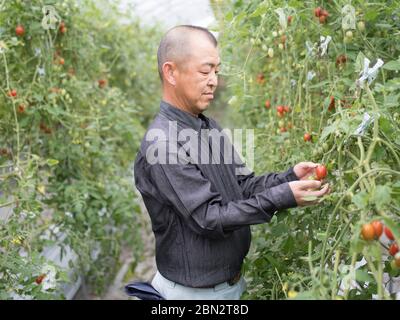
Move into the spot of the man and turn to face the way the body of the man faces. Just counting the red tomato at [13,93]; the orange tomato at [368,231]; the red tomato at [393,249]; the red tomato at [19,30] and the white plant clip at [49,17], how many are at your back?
3

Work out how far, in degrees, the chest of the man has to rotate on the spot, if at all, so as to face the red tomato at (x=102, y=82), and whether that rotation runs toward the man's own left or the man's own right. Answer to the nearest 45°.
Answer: approximately 135° to the man's own left

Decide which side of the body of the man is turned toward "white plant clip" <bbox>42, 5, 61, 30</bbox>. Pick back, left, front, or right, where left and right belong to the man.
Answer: back

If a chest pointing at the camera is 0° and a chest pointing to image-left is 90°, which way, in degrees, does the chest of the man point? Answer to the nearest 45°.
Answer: approximately 315°

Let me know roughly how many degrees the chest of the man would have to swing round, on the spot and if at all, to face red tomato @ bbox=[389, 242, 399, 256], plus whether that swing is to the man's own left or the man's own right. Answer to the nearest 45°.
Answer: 0° — they already face it

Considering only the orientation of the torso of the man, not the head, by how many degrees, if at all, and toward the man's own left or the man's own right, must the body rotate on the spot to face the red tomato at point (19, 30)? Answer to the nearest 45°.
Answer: approximately 180°

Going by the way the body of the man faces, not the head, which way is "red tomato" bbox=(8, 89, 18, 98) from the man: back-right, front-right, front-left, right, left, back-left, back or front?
back

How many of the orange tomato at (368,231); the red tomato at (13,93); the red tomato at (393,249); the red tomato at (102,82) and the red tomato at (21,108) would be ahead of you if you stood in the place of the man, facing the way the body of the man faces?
2

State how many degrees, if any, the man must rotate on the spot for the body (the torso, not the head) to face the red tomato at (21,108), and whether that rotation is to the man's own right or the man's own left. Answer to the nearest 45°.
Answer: approximately 180°
